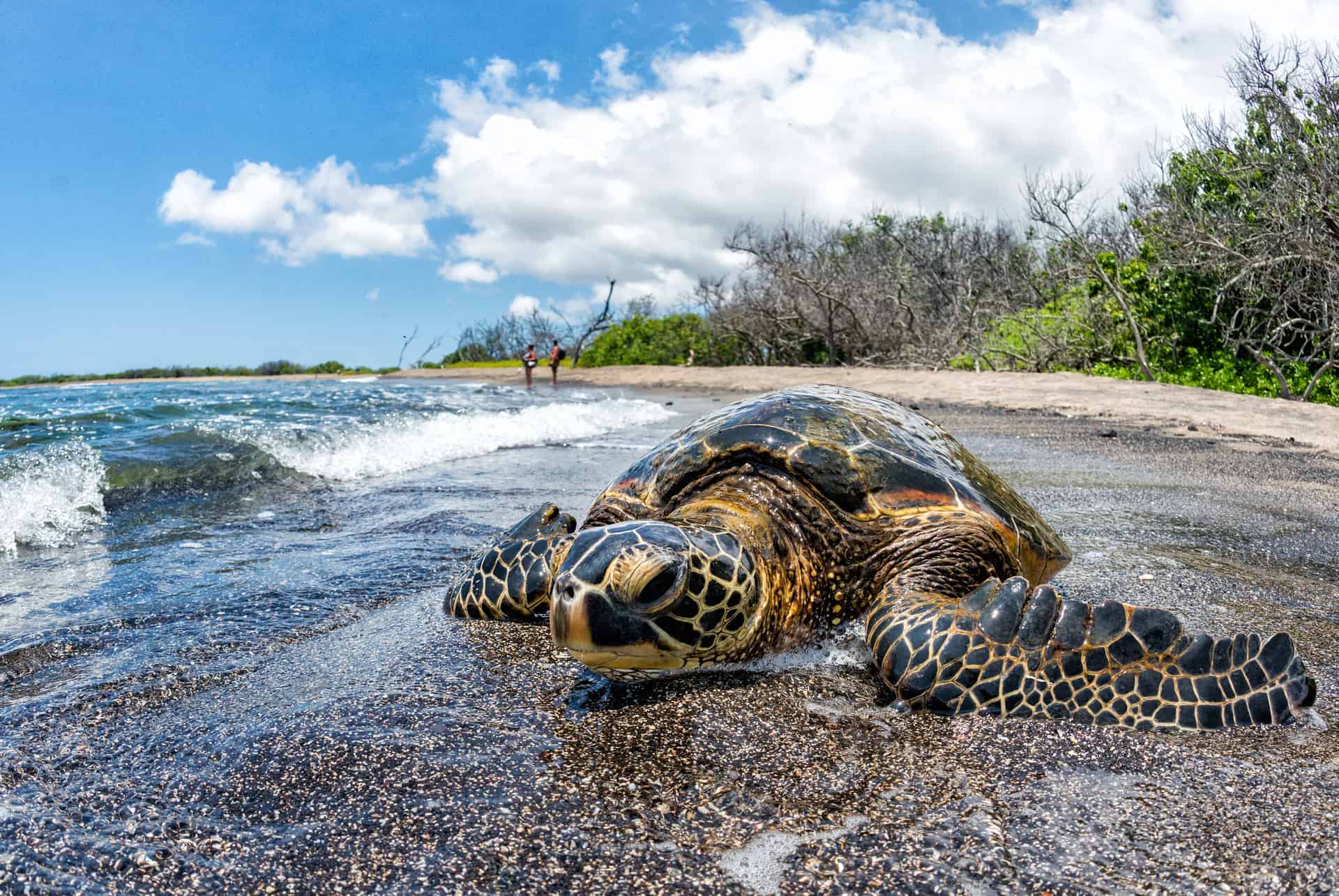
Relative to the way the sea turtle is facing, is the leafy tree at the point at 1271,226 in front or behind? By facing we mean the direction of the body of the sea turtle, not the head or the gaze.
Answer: behind
